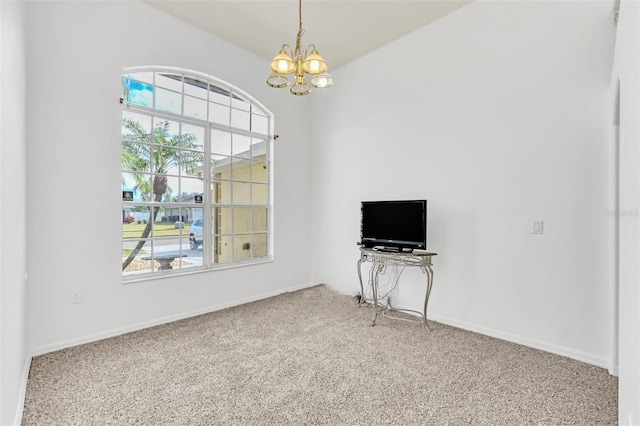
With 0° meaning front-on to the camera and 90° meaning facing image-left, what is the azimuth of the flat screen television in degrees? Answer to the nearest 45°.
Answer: approximately 45°

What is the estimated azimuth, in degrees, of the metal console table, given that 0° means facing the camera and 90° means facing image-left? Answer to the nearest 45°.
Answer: approximately 45°

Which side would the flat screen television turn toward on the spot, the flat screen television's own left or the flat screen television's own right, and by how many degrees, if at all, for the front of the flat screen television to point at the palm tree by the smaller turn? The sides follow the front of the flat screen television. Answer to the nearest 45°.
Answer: approximately 45° to the flat screen television's own right

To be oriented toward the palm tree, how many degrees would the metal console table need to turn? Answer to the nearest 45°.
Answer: approximately 45° to its right

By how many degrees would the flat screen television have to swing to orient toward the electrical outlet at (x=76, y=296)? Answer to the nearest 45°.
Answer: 0° — it already faces it
